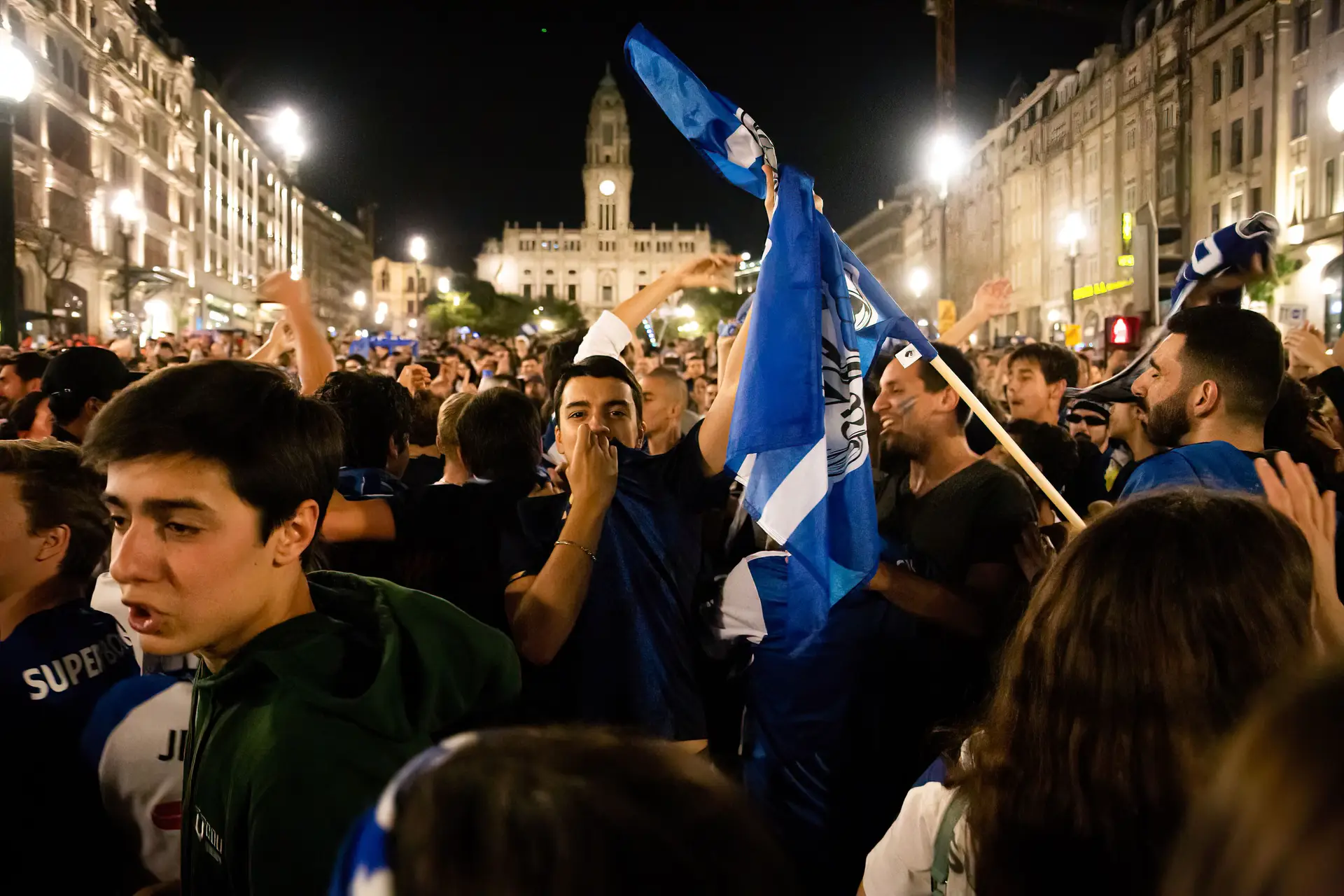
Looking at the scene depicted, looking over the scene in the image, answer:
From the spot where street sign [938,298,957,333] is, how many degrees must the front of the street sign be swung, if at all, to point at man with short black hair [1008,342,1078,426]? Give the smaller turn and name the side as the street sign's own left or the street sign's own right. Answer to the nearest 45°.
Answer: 0° — it already faces them

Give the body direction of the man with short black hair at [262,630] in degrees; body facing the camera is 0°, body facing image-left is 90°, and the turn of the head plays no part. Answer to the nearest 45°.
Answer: approximately 45°

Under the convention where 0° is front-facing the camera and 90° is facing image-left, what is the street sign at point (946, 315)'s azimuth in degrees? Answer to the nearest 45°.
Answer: approximately 0°

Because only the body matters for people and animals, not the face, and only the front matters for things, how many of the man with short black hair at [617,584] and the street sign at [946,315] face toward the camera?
2

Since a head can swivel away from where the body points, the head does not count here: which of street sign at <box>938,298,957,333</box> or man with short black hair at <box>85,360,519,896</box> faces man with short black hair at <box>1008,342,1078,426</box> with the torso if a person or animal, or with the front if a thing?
the street sign

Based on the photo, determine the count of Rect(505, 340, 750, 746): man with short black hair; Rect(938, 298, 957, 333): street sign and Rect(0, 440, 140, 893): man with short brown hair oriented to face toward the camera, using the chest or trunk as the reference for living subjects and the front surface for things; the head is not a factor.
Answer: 2

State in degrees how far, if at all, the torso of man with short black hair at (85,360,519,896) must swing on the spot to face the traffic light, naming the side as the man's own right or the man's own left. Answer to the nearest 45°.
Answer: approximately 180°

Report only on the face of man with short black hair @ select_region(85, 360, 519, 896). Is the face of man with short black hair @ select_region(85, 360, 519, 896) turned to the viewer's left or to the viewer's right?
to the viewer's left

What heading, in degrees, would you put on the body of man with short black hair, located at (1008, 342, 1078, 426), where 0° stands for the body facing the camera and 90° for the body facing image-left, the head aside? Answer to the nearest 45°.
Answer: approximately 45°

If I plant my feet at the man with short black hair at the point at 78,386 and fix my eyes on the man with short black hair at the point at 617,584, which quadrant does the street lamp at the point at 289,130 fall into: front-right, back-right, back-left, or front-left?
back-left
